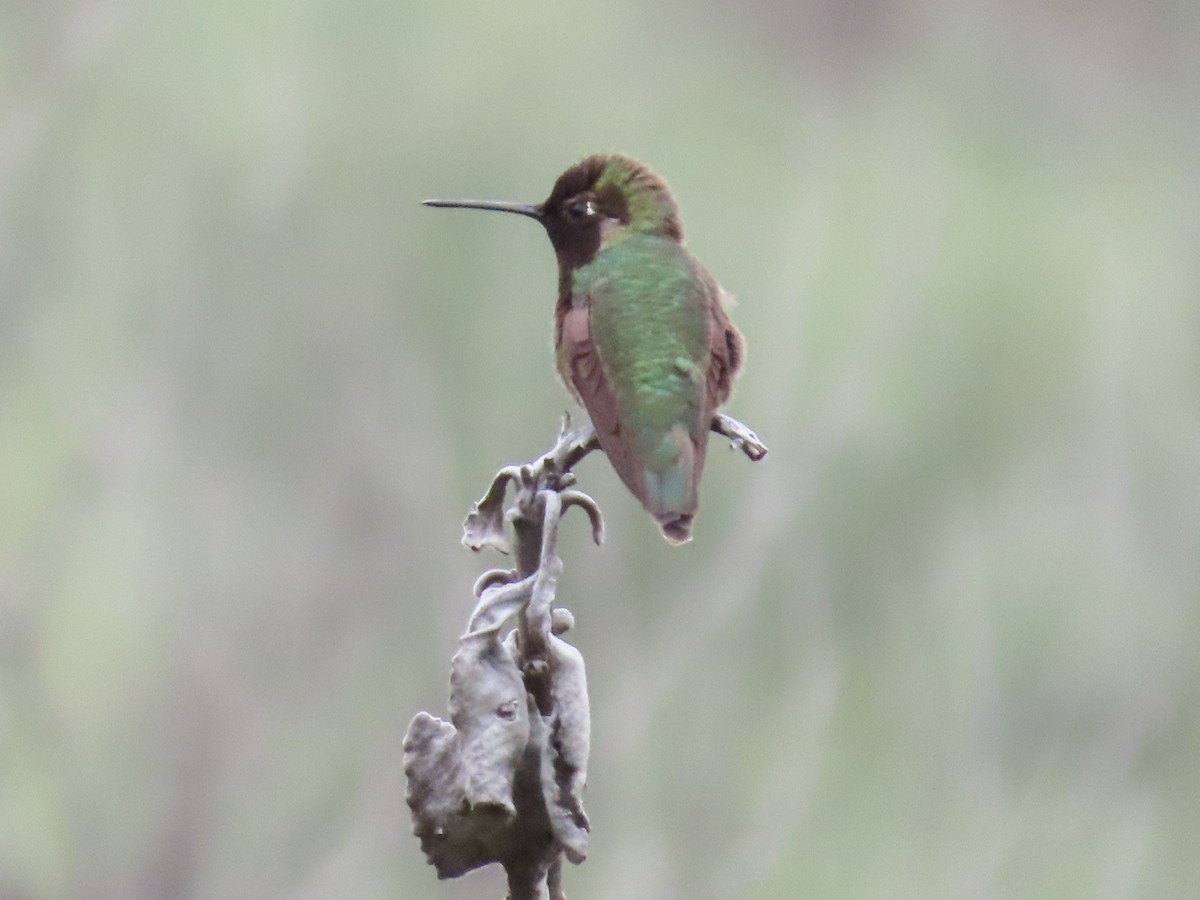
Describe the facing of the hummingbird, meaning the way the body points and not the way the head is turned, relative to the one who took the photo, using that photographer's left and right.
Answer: facing away from the viewer and to the left of the viewer
